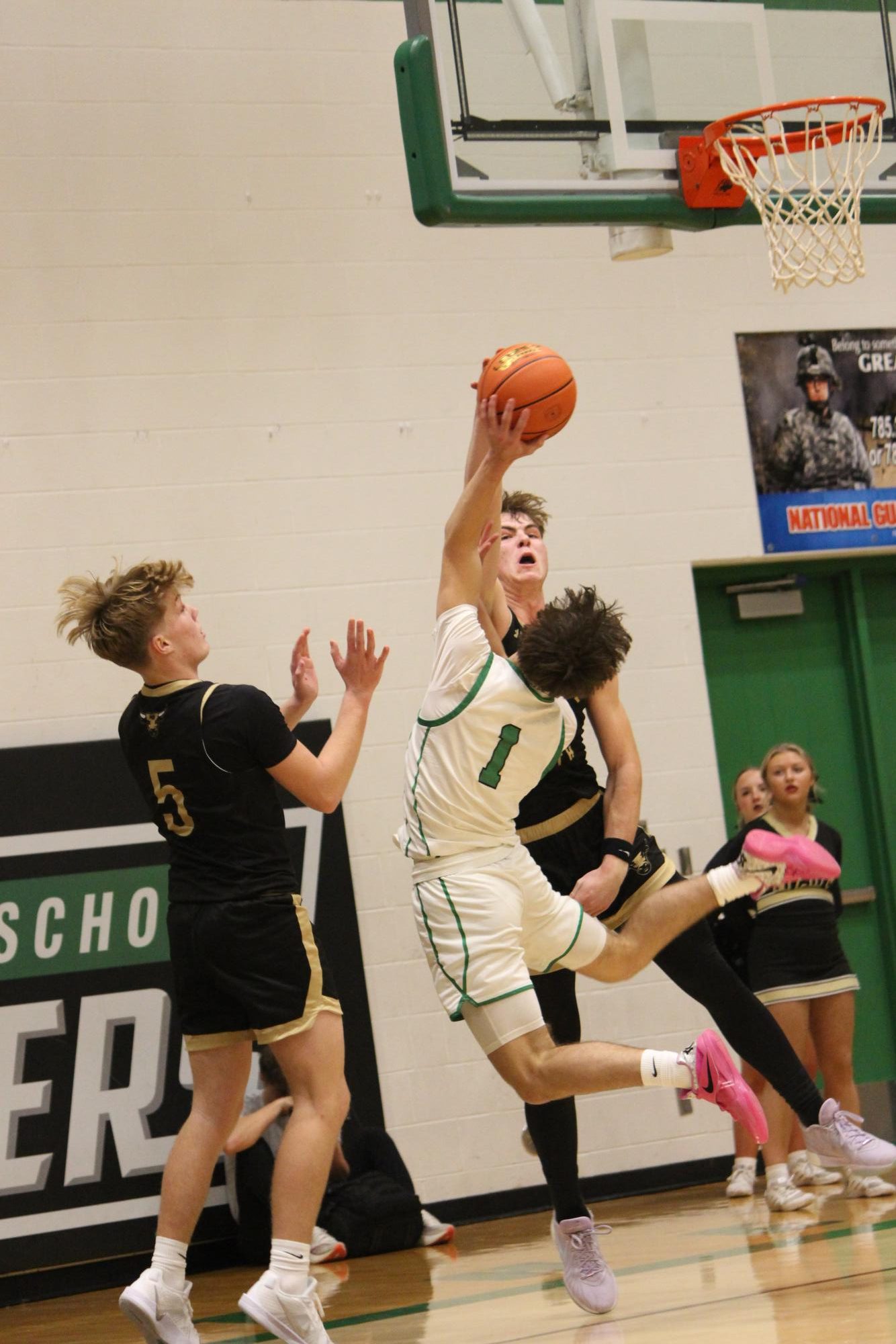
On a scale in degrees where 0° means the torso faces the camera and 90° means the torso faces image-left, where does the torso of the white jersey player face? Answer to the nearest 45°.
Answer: approximately 135°

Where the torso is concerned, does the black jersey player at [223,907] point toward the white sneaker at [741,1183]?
yes

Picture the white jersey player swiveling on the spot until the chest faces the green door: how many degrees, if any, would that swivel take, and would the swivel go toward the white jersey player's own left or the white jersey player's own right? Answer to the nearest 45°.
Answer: approximately 45° to the white jersey player's own right

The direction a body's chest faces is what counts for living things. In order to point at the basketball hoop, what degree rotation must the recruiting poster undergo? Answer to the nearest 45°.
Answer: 0° — it already faces it

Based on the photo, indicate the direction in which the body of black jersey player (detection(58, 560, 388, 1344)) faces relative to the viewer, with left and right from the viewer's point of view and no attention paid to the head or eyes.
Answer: facing away from the viewer and to the right of the viewer

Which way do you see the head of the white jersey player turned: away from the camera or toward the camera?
away from the camera

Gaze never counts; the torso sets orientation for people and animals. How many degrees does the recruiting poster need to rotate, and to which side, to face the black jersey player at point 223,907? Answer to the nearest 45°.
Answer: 0° — it already faces them

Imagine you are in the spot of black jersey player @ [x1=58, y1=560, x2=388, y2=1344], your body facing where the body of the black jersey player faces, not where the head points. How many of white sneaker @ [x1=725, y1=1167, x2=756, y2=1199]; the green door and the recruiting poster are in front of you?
3

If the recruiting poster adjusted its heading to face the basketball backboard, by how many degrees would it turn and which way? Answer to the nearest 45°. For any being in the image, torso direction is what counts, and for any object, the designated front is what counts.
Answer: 0° — it already faces it

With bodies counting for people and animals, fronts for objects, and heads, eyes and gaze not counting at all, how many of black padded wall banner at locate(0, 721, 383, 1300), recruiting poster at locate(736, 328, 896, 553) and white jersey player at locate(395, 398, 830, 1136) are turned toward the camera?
2

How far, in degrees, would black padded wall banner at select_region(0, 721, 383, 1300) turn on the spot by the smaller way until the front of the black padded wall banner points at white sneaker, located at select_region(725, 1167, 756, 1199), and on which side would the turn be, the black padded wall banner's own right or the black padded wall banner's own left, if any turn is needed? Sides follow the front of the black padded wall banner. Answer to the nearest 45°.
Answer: approximately 90° to the black padded wall banner's own left

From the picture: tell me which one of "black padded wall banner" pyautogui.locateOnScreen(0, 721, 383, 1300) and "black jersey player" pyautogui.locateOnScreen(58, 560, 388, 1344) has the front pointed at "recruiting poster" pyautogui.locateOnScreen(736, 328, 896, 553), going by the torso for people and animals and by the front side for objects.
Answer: the black jersey player
